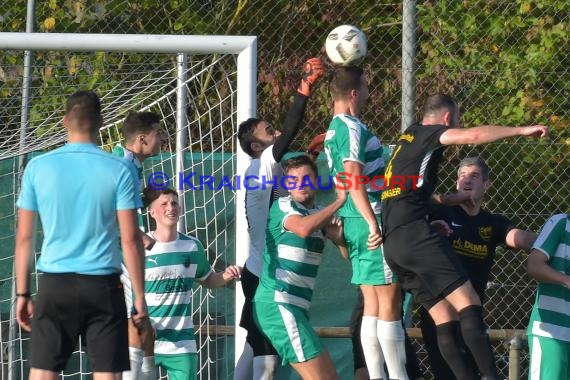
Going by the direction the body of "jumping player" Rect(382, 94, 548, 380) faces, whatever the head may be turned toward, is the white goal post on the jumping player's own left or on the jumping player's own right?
on the jumping player's own left

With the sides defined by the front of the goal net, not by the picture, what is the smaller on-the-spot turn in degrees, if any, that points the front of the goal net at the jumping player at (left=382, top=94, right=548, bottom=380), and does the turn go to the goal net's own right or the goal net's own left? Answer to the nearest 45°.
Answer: approximately 45° to the goal net's own left

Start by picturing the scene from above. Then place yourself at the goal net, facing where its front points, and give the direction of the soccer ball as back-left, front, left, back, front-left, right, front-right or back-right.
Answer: front-left
